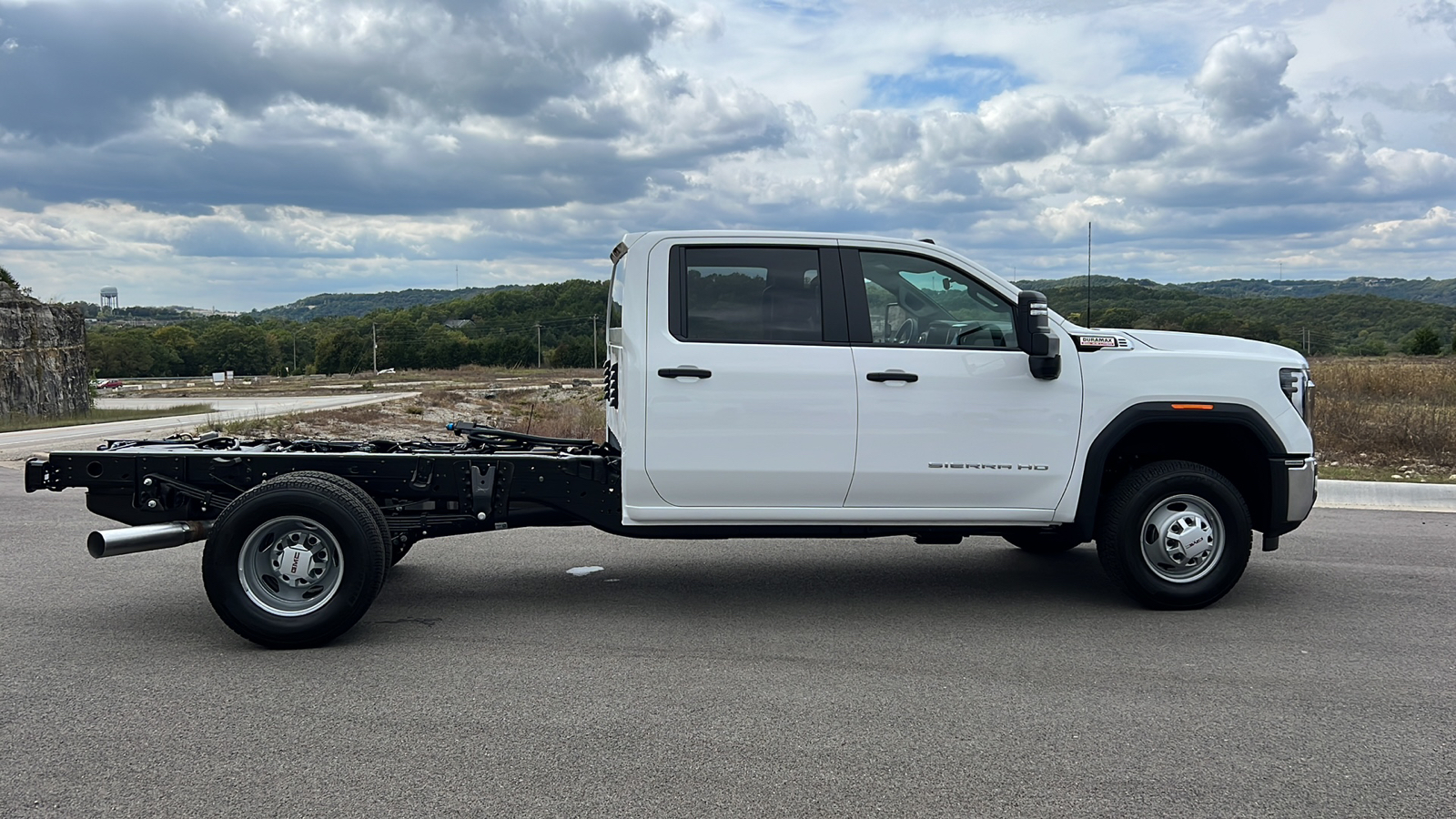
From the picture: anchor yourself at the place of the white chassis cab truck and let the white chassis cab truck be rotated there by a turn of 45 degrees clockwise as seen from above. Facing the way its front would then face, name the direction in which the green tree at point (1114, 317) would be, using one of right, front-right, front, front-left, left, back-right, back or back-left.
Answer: left

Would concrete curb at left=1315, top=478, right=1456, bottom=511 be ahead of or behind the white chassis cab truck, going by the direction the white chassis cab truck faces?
ahead

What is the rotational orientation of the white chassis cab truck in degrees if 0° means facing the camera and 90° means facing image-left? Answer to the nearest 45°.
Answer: approximately 270°
